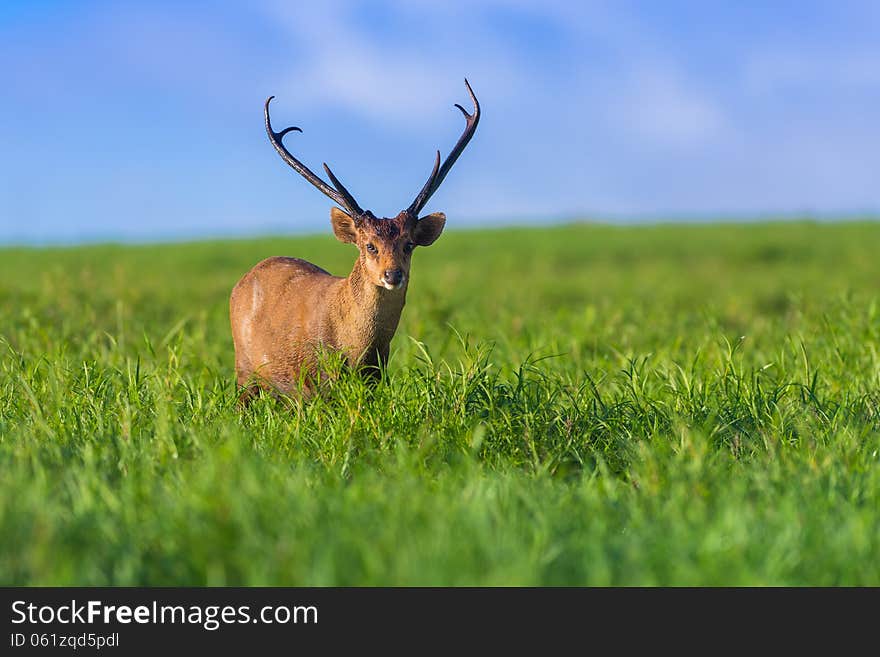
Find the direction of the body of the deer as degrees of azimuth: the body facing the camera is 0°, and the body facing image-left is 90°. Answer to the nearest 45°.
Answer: approximately 315°
